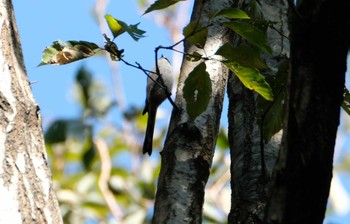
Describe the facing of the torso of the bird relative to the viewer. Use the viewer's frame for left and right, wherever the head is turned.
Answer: facing away from the viewer and to the right of the viewer

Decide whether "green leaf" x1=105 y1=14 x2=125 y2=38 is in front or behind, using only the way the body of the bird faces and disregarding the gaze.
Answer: behind

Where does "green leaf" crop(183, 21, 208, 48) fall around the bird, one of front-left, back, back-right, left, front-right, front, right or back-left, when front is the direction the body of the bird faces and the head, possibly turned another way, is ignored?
back-right

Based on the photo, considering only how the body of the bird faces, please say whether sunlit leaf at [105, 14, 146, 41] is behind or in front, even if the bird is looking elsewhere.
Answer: behind

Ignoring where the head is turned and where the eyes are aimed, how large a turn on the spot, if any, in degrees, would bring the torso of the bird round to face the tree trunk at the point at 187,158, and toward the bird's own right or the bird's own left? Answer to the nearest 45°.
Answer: approximately 135° to the bird's own right

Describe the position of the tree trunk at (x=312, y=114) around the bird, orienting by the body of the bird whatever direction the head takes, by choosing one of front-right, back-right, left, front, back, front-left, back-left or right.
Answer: back-right

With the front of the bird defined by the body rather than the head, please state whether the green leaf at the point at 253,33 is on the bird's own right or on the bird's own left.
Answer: on the bird's own right

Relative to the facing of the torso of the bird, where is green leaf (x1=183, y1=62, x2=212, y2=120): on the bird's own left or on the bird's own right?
on the bird's own right
